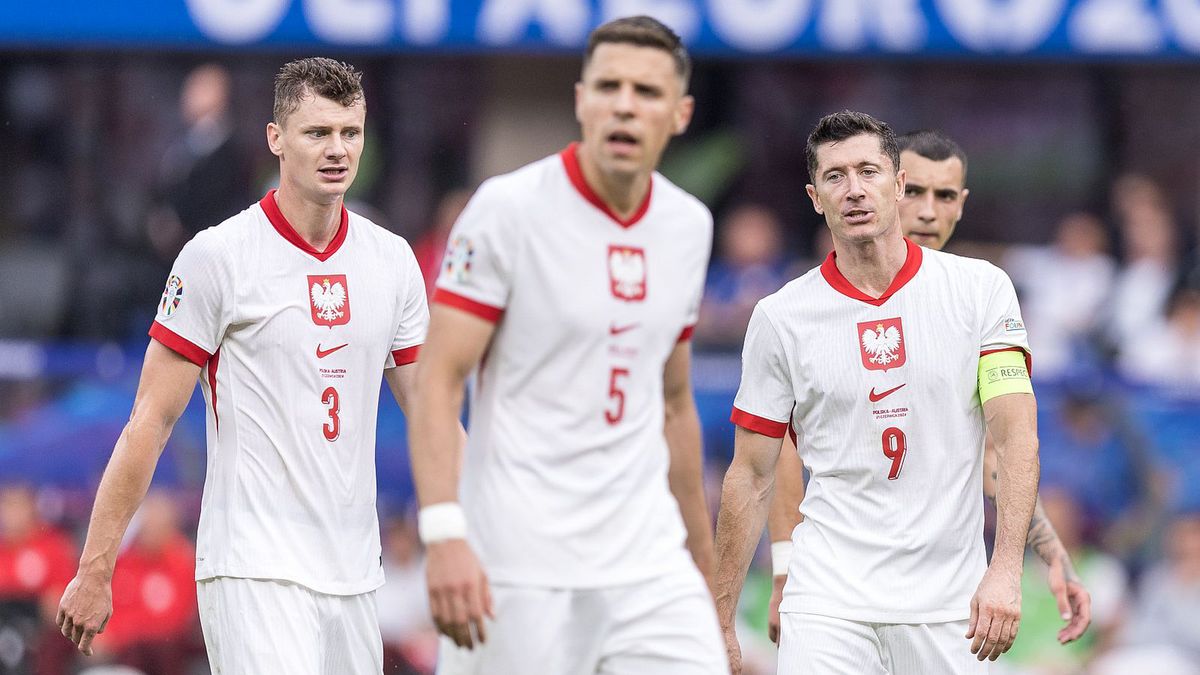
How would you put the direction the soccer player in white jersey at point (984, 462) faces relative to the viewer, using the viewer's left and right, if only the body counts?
facing the viewer

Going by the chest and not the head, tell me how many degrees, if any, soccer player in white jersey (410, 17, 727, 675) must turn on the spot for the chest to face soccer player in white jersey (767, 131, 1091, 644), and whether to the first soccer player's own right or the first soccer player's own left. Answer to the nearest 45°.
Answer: approximately 90° to the first soccer player's own left

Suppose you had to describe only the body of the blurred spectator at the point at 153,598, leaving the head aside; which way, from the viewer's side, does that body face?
toward the camera

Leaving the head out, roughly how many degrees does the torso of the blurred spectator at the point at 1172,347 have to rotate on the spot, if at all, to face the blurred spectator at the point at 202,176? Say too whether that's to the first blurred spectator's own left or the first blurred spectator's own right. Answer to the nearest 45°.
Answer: approximately 90° to the first blurred spectator's own right

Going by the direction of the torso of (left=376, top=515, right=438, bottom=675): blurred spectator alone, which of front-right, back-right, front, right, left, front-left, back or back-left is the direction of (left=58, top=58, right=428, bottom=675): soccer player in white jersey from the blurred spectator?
front

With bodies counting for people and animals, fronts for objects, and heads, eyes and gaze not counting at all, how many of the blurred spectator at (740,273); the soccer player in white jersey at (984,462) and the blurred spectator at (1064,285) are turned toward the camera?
3

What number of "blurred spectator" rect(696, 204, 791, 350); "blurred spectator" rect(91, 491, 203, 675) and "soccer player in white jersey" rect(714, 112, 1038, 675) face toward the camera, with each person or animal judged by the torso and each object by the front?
3

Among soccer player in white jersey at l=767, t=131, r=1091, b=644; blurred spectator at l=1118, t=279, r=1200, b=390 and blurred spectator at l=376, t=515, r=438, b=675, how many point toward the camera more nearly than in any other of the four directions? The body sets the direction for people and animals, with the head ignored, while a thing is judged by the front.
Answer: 3

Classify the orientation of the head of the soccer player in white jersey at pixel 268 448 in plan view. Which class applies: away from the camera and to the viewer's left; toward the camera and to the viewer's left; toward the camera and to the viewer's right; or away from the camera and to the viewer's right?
toward the camera and to the viewer's right

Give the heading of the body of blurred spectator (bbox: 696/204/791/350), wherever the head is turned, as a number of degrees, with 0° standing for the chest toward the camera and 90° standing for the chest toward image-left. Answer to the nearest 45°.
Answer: approximately 0°

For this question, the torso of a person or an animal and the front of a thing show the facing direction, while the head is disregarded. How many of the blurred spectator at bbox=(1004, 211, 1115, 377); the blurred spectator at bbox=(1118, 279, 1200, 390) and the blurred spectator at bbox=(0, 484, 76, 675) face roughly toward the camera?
3

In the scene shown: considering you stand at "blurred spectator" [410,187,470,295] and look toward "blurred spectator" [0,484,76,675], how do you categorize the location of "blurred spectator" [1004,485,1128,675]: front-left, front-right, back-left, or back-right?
back-left

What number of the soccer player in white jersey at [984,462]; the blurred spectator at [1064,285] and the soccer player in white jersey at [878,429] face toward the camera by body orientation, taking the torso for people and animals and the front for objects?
3

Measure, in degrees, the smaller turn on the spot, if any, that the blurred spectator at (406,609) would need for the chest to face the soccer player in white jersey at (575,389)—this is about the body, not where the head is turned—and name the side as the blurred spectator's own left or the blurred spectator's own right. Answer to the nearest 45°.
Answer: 0° — they already face them

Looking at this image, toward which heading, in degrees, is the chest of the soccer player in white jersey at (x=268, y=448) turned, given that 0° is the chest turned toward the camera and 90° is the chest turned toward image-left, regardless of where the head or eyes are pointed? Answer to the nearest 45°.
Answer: approximately 315°
